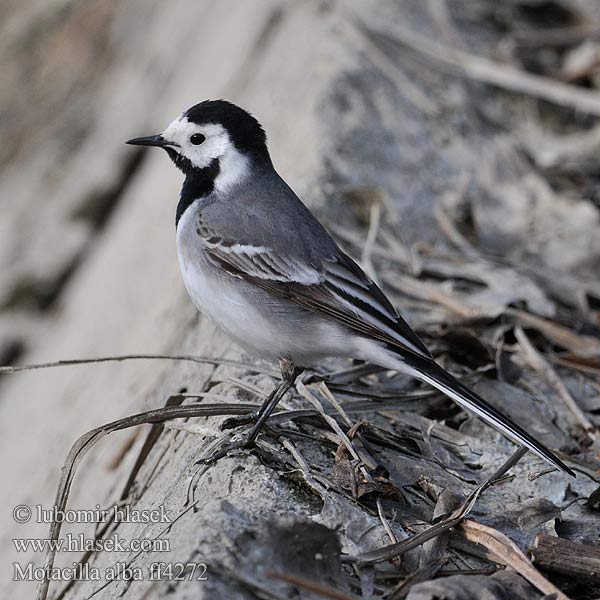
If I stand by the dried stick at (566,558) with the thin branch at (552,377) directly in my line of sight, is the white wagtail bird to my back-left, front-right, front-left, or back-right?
front-left

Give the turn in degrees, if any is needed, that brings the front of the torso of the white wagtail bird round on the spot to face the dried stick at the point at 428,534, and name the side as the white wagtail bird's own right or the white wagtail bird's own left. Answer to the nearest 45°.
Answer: approximately 90° to the white wagtail bird's own left

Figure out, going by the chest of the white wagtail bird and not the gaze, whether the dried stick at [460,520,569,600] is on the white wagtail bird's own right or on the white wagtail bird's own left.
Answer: on the white wagtail bird's own left

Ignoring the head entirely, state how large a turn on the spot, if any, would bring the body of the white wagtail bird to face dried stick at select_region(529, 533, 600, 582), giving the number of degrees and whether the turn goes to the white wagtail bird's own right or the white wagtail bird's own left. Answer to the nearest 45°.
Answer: approximately 90° to the white wagtail bird's own left

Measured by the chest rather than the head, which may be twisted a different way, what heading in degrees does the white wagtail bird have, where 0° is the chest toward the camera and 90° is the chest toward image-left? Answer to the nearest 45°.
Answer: approximately 90°
